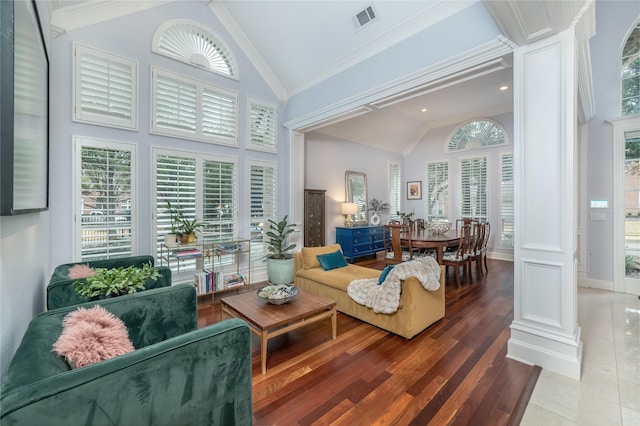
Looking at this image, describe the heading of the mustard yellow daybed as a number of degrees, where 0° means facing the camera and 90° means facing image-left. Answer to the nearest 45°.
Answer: approximately 45°

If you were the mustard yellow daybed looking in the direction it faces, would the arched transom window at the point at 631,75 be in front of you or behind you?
behind

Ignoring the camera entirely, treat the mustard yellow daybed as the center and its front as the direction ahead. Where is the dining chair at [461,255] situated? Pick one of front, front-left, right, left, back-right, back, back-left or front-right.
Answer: back

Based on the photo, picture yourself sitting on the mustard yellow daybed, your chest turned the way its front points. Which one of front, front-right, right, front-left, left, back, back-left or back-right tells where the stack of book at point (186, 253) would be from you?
front-right

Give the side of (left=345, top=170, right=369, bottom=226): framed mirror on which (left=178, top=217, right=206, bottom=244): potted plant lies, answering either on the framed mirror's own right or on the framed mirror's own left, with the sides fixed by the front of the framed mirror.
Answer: on the framed mirror's own right

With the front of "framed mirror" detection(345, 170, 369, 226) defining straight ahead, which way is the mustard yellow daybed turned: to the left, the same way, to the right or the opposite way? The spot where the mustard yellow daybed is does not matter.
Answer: to the right

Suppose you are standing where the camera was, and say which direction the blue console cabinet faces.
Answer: facing the viewer and to the right of the viewer

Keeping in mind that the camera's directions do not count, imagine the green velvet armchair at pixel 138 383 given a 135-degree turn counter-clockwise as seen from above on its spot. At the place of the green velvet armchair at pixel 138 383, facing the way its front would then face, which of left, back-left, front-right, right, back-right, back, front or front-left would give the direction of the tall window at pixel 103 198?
right

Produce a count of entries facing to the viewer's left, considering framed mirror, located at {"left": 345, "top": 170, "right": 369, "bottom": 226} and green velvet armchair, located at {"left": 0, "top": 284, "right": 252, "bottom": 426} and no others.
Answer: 0

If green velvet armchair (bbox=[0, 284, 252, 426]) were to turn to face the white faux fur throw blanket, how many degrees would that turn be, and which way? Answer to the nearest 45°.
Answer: approximately 45° to its right

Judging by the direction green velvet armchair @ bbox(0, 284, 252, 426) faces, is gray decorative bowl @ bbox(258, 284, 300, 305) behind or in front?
in front

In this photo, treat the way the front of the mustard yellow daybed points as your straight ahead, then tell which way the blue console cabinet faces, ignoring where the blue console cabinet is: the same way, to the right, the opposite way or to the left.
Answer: to the left

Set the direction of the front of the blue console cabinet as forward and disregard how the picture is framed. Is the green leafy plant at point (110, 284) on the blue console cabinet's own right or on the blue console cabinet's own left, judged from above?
on the blue console cabinet's own right

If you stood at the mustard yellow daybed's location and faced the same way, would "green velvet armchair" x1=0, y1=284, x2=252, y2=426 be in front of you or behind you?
in front

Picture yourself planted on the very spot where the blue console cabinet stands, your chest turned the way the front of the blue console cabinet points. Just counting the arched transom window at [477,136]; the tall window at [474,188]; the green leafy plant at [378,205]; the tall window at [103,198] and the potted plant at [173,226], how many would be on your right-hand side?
2

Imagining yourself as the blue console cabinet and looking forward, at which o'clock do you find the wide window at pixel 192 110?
The wide window is roughly at 3 o'clock from the blue console cabinet.

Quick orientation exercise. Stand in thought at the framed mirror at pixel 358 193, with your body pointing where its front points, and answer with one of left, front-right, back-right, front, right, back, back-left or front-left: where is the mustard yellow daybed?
front-right

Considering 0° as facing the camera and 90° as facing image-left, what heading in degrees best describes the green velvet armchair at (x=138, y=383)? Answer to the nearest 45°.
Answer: approximately 225°

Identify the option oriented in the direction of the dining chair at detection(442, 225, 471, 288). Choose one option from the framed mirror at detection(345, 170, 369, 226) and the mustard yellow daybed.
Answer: the framed mirror
